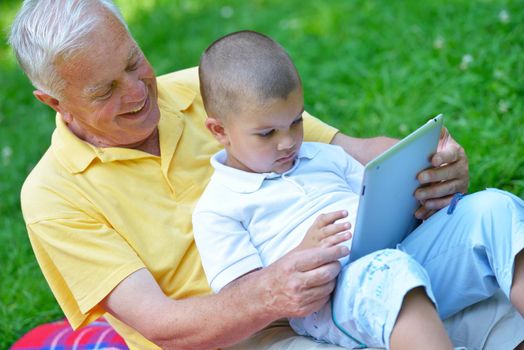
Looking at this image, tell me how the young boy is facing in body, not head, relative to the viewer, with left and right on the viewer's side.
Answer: facing the viewer and to the right of the viewer

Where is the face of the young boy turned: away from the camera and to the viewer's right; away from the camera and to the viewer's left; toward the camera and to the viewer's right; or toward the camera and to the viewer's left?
toward the camera and to the viewer's right
